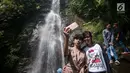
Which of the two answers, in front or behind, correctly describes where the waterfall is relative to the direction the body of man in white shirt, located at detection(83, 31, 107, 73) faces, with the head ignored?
behind

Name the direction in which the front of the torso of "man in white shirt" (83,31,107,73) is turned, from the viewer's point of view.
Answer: toward the camera
